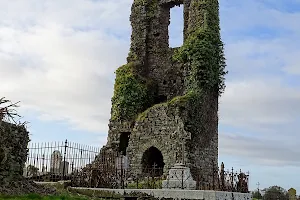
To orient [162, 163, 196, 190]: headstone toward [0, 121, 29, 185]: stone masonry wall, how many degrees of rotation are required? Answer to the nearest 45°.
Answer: approximately 45° to its right

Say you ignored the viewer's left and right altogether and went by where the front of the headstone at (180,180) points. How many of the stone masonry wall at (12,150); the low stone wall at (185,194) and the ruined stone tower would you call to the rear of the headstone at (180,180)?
1

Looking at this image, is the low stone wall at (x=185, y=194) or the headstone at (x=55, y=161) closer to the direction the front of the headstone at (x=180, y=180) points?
the low stone wall

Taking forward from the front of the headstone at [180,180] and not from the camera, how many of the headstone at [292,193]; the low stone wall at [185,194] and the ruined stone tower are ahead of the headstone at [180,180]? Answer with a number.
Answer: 1

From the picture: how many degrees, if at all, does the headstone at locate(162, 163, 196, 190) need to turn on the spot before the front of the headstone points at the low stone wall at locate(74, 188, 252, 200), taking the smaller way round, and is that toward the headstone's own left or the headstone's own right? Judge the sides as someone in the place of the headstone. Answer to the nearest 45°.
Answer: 0° — it already faces it

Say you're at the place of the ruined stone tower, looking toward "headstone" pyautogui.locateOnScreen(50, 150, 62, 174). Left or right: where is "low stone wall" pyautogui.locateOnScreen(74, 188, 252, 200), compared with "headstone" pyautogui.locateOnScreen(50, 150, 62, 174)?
left

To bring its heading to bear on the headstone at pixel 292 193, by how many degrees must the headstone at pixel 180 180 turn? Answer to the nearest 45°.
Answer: approximately 135° to its left

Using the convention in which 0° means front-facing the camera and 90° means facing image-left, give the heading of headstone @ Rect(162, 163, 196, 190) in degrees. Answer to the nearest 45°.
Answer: approximately 0°

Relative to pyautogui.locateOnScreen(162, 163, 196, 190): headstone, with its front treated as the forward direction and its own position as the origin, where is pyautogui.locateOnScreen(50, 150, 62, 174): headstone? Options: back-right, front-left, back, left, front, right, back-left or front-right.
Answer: back-right

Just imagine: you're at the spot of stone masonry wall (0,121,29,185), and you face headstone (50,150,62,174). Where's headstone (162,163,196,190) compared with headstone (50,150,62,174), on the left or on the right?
right

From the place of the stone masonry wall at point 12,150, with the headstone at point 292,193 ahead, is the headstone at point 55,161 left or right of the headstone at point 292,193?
left

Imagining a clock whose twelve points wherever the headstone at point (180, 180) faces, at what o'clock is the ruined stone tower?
The ruined stone tower is roughly at 6 o'clock from the headstone.
